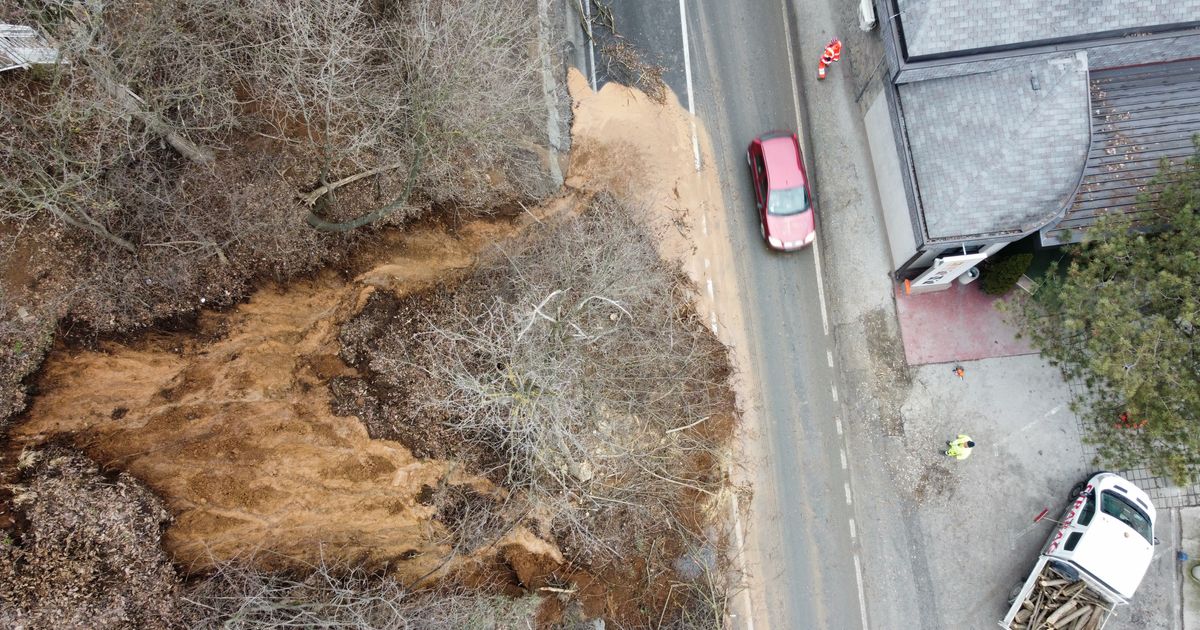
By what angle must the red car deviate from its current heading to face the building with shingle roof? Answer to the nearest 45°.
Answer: approximately 90° to its left

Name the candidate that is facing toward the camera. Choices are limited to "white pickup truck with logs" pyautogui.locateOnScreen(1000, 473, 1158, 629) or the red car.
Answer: the red car

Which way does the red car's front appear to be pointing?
toward the camera

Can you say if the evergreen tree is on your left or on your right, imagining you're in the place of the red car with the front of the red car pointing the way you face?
on your left

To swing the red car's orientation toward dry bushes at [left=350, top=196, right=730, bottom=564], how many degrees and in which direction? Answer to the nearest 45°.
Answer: approximately 90° to its right

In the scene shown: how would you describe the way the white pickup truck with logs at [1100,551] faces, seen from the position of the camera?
facing away from the viewer and to the right of the viewer

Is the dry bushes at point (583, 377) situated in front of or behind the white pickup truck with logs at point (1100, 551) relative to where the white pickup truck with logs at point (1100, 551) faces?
behind

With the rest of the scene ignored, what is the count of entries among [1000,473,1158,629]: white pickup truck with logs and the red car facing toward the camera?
1
